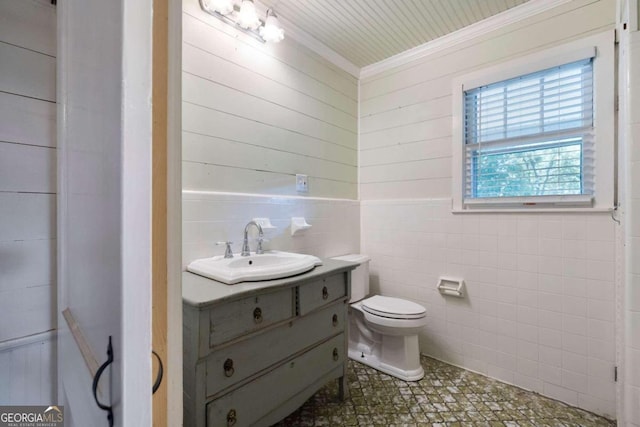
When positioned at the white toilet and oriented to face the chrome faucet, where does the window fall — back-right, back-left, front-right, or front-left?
back-left

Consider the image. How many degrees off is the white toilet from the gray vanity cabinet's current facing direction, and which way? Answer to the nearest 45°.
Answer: approximately 90° to its left

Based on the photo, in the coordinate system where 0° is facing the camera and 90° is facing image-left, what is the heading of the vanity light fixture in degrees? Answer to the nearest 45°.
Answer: approximately 315°

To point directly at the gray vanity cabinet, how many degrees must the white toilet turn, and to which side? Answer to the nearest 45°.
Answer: approximately 90° to its right

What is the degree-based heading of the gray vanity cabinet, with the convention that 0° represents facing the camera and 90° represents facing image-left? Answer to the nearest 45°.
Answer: approximately 315°
